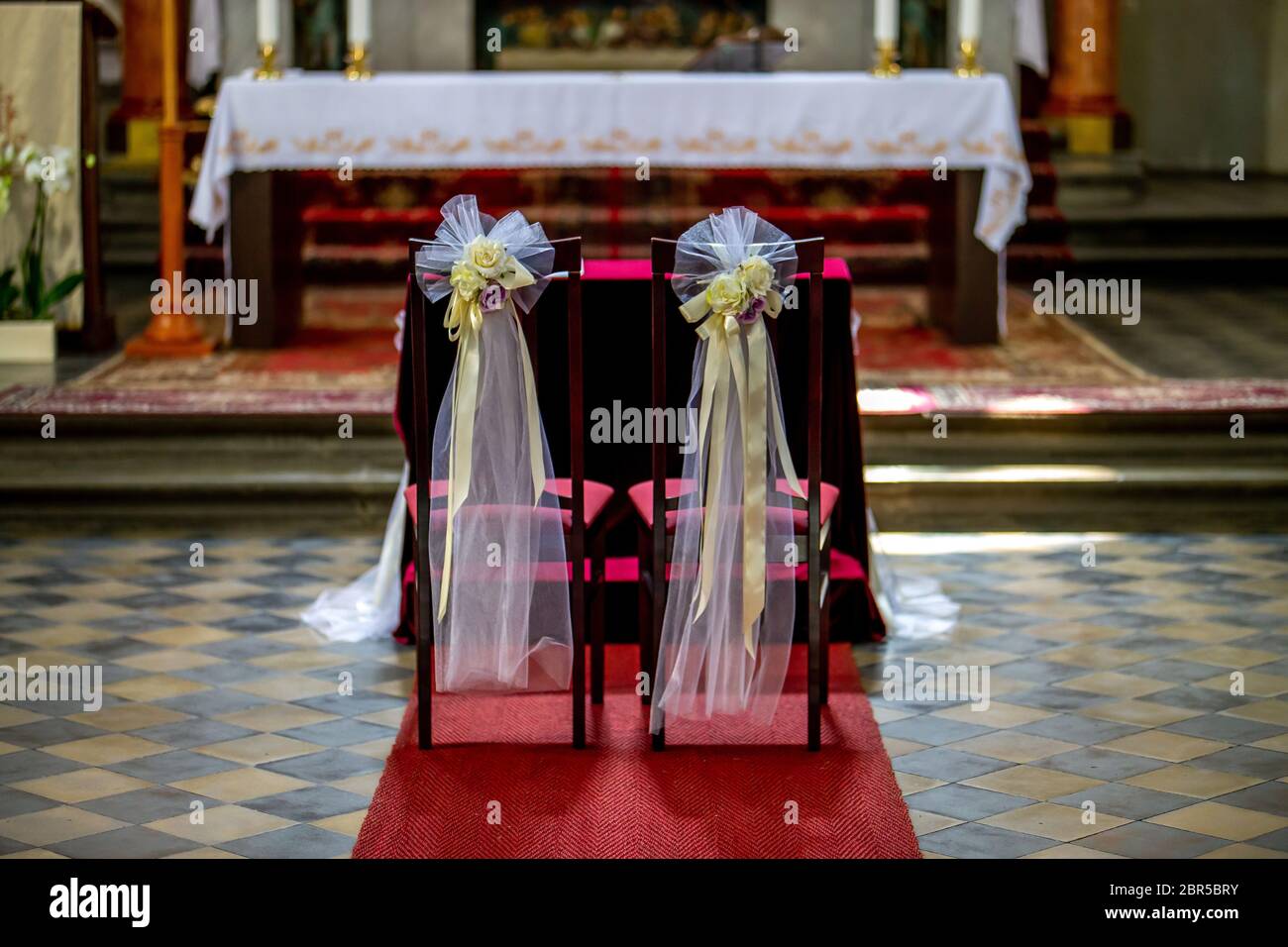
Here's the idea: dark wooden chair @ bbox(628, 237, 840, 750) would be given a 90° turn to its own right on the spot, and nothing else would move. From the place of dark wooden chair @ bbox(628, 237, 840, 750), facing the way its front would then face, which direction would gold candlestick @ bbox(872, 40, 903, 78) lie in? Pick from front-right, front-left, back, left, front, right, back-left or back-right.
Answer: left

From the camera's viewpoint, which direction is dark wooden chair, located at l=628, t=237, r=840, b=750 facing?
away from the camera

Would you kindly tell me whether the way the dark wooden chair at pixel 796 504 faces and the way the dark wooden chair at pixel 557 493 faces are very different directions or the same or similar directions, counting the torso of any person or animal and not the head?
same or similar directions

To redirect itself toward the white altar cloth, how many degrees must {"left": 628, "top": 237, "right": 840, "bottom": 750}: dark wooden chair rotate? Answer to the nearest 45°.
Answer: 0° — it already faces it

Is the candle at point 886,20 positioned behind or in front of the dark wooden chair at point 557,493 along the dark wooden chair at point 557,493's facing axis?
in front

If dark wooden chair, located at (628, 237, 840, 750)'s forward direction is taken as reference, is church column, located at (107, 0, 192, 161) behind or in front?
in front

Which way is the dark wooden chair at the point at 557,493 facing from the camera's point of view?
away from the camera

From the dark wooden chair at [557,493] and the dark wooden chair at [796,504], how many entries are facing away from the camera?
2

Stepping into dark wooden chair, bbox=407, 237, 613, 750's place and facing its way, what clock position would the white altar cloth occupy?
The white altar cloth is roughly at 12 o'clock from the dark wooden chair.
